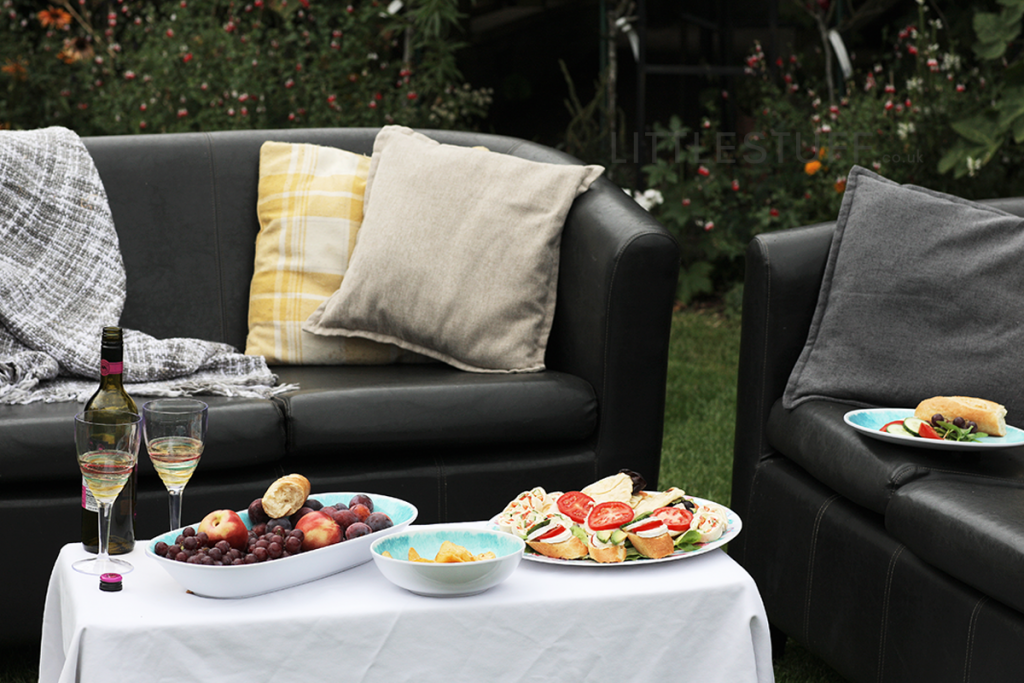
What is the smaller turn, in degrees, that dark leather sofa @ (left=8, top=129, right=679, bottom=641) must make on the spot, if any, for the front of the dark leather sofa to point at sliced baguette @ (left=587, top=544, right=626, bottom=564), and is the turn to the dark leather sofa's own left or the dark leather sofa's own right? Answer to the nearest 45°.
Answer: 0° — it already faces it

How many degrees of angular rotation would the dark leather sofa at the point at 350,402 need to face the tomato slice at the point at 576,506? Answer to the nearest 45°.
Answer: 0° — it already faces it

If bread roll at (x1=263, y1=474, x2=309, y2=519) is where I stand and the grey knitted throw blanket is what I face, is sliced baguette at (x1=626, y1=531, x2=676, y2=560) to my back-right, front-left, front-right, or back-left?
back-right

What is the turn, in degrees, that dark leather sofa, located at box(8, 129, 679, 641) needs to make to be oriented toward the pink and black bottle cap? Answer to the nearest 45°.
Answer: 0° — it already faces it

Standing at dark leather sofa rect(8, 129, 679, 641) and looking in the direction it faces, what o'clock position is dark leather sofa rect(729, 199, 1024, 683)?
dark leather sofa rect(729, 199, 1024, 683) is roughly at 10 o'clock from dark leather sofa rect(8, 129, 679, 641).

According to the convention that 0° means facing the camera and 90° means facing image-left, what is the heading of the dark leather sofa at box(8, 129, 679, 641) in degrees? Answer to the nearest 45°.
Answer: approximately 0°

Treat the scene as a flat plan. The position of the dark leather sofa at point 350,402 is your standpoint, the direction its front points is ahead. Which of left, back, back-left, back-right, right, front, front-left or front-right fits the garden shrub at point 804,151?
back-left

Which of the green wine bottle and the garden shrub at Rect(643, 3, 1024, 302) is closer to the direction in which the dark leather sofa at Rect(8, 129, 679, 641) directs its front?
the green wine bottle

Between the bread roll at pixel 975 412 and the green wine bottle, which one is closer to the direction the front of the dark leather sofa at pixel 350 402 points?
the green wine bottle

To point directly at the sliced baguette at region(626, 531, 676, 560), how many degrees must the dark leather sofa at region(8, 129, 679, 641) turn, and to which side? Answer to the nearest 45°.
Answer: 0° — it already faces it
